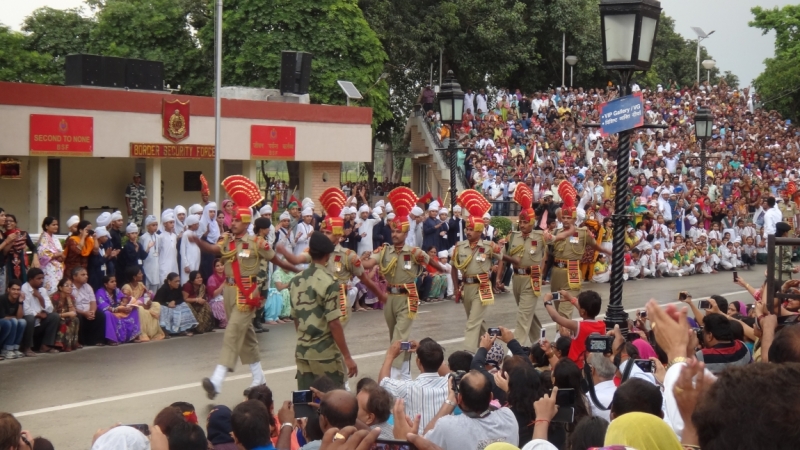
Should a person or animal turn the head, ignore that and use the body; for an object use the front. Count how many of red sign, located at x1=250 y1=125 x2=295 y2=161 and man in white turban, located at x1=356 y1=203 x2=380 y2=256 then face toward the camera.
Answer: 2

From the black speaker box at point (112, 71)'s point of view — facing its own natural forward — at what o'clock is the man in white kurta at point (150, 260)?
The man in white kurta is roughly at 12 o'clock from the black speaker box.

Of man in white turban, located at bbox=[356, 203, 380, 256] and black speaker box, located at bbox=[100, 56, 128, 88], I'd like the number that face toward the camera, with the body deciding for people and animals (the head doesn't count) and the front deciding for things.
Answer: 2

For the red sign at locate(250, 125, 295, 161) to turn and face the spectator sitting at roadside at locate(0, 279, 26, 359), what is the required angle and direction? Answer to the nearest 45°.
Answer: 0° — it already faces them

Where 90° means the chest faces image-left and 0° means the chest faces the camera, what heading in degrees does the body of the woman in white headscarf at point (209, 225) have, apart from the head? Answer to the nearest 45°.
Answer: approximately 315°

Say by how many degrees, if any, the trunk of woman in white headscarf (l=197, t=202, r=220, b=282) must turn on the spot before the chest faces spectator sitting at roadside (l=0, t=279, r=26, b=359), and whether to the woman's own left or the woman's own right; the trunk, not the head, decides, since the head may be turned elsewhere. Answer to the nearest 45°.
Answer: approximately 90° to the woman's own right

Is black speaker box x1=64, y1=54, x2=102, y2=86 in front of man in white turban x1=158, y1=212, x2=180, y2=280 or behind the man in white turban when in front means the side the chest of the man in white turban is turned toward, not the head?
behind

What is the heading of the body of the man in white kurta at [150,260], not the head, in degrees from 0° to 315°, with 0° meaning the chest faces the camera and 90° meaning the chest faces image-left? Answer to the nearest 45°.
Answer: approximately 315°
